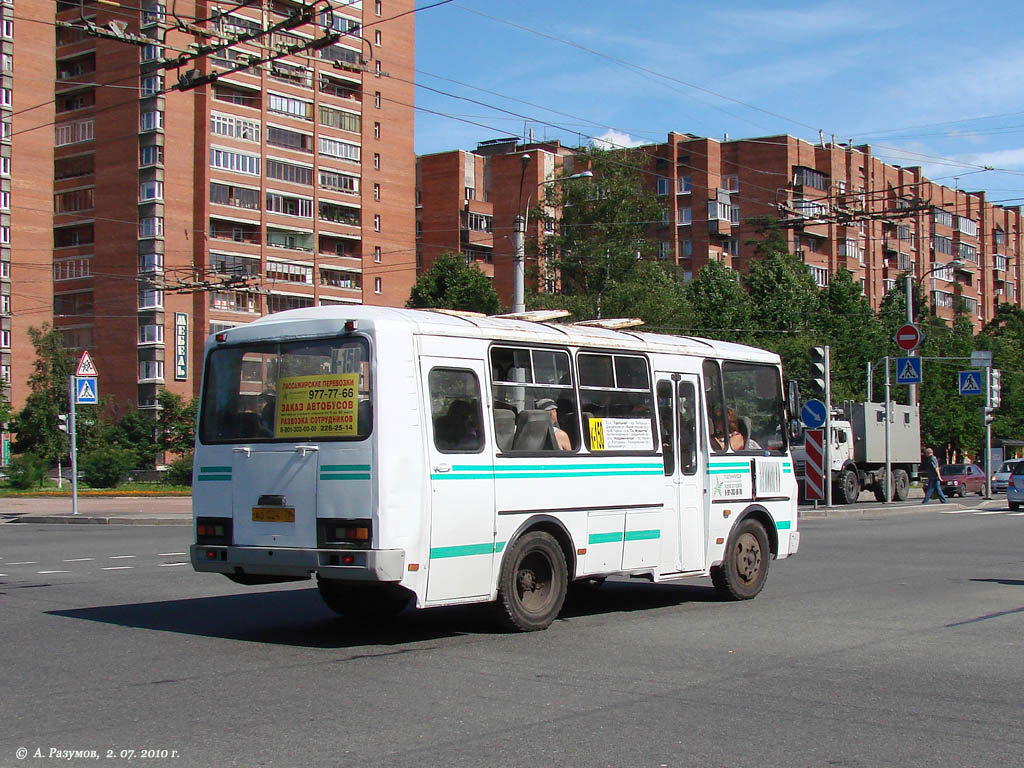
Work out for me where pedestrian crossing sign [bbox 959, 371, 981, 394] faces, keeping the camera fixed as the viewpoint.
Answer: facing the viewer

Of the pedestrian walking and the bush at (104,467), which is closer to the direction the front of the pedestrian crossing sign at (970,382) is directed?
the pedestrian walking

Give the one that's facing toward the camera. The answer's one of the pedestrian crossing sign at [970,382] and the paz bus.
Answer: the pedestrian crossing sign

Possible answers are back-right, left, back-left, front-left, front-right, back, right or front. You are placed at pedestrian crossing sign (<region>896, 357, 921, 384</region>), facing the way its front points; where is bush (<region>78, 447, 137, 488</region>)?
right

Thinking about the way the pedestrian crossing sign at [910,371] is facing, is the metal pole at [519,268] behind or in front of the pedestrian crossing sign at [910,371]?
in front

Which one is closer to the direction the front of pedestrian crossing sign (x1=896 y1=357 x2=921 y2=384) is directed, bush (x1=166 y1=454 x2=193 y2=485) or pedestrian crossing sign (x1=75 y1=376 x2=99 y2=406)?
the pedestrian crossing sign

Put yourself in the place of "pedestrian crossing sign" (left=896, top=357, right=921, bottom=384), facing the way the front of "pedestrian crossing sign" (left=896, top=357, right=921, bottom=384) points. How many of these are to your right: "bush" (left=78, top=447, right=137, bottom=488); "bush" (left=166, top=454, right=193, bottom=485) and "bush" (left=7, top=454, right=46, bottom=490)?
3

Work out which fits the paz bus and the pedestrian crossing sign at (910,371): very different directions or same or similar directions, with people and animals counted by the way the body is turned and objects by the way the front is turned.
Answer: very different directions

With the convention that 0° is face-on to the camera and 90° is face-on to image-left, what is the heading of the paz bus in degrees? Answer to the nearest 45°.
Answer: approximately 225°

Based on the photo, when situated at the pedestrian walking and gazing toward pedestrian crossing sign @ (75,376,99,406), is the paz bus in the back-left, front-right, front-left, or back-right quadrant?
front-left

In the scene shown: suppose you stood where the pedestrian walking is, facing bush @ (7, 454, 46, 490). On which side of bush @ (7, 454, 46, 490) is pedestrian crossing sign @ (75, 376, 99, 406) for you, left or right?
left

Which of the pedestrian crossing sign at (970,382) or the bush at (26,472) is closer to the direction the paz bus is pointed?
the pedestrian crossing sign

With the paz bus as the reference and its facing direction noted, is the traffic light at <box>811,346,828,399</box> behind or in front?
in front

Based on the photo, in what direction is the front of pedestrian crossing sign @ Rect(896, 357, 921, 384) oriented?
toward the camera
